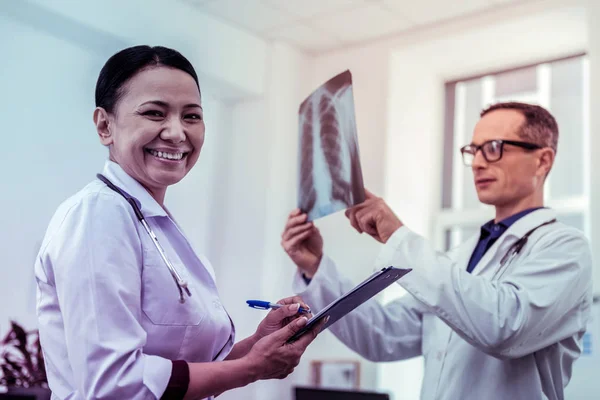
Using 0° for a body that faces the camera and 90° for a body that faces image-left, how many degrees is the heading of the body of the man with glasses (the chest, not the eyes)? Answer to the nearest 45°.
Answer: approximately 45°

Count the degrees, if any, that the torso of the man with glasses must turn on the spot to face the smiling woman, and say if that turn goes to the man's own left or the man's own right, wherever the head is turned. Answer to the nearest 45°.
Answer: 0° — they already face them
